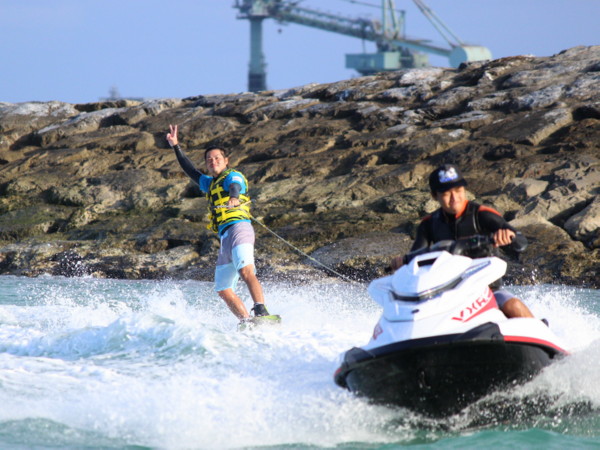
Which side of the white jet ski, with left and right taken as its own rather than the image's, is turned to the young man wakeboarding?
right

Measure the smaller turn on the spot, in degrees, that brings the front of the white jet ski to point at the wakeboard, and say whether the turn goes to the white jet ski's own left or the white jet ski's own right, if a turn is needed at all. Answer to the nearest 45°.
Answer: approximately 90° to the white jet ski's own right

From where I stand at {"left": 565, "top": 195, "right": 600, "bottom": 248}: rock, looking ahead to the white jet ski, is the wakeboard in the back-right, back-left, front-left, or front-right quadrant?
front-right

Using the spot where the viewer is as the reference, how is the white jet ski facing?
facing the viewer and to the left of the viewer

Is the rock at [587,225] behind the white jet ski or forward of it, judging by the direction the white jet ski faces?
behind
